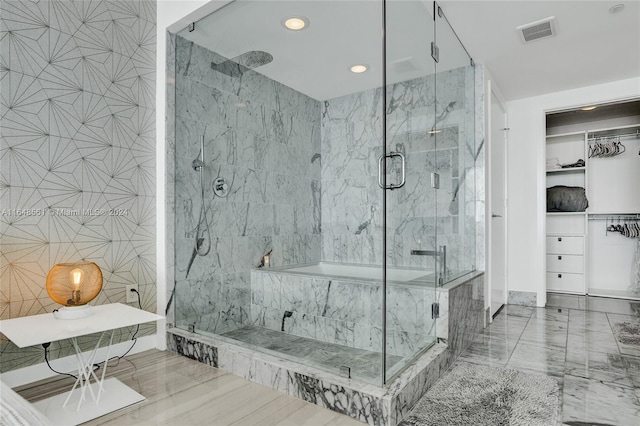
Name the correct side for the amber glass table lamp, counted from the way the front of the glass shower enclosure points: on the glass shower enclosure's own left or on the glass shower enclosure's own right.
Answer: on the glass shower enclosure's own right

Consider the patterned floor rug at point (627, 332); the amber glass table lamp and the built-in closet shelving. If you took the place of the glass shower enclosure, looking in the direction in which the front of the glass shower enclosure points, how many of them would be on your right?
1

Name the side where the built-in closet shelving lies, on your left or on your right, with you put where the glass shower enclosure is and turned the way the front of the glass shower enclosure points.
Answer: on your left

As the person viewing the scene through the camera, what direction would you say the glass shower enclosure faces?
facing the viewer and to the right of the viewer

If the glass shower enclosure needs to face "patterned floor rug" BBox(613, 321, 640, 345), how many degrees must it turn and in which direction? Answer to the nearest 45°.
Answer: approximately 45° to its left

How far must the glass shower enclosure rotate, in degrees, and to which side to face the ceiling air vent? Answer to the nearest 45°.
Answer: approximately 45° to its left
